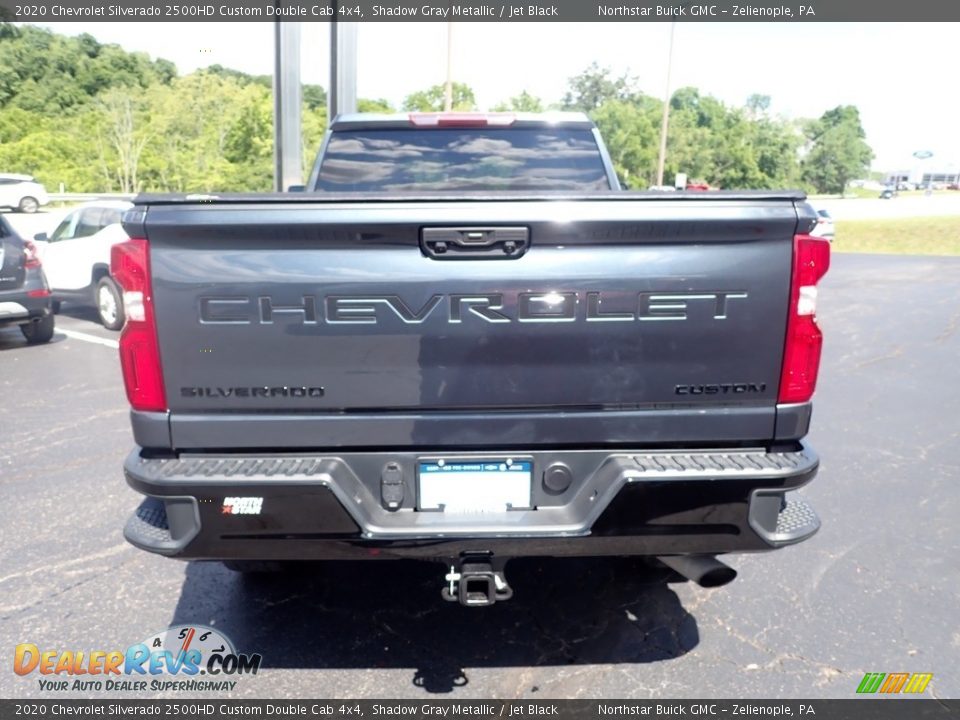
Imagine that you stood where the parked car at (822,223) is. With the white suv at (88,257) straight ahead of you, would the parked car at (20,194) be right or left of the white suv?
right

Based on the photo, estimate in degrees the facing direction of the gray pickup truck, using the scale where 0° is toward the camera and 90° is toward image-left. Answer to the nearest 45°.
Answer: approximately 180°

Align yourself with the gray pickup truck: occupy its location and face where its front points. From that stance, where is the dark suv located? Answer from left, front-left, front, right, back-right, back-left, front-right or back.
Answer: front-left

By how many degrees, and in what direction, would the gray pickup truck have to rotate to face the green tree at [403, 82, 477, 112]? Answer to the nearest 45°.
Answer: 0° — it already faces it

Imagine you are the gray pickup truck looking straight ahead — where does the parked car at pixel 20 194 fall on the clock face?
The parked car is roughly at 11 o'clock from the gray pickup truck.
